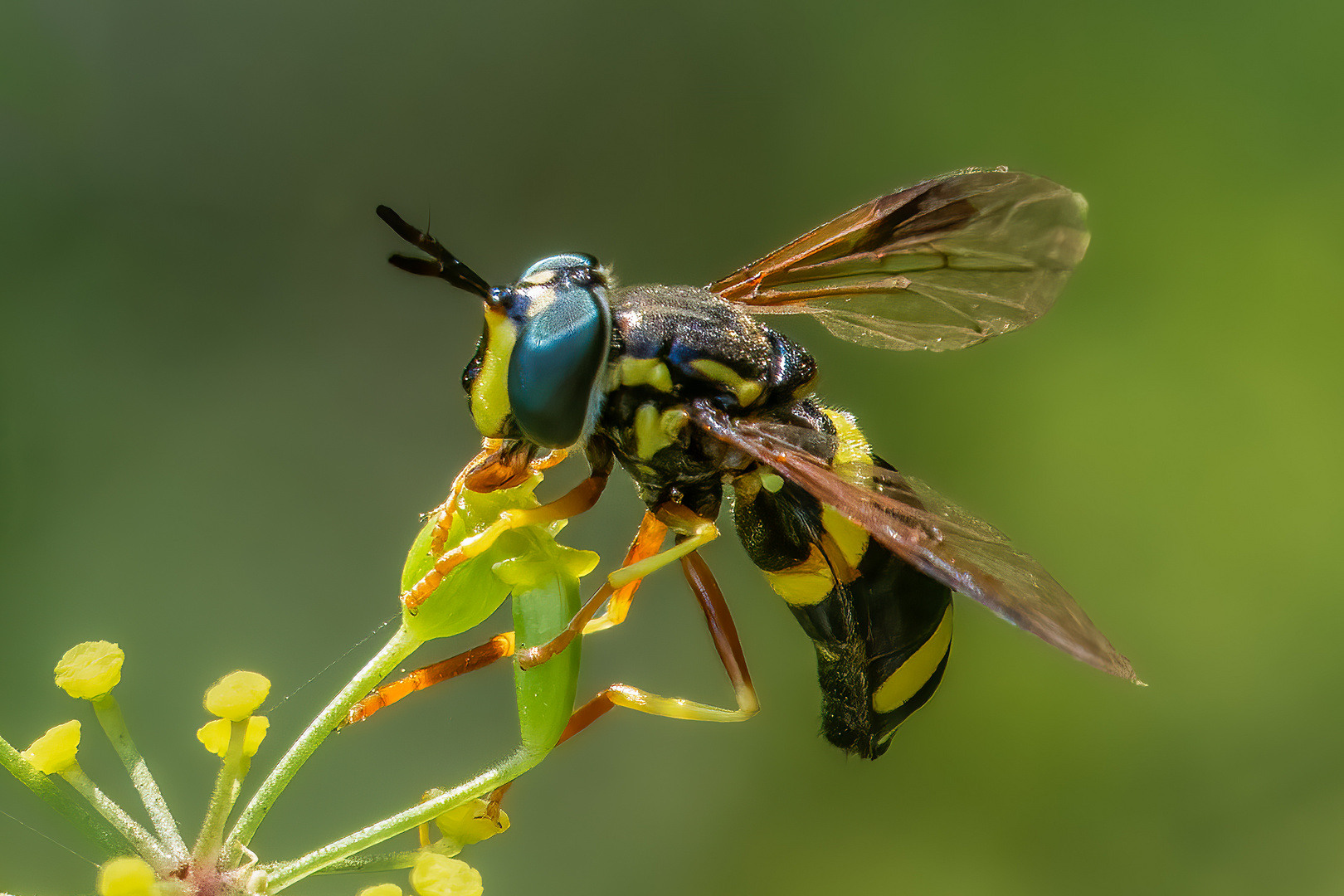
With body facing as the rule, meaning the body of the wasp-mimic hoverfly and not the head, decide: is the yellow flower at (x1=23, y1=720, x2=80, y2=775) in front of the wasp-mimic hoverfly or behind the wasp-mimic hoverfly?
in front

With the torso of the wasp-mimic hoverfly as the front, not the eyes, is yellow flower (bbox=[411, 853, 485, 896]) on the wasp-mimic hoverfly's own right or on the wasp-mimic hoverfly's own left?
on the wasp-mimic hoverfly's own left

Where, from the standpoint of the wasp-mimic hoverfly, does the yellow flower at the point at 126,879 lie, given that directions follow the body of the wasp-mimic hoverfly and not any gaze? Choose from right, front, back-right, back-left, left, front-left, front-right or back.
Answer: front-left

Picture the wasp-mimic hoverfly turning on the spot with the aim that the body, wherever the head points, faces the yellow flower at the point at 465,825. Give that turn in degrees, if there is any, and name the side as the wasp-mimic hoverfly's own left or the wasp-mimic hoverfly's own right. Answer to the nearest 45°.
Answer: approximately 45° to the wasp-mimic hoverfly's own left

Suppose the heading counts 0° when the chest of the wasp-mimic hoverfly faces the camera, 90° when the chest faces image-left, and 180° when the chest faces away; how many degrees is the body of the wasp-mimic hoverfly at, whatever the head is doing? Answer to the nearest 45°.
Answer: approximately 90°

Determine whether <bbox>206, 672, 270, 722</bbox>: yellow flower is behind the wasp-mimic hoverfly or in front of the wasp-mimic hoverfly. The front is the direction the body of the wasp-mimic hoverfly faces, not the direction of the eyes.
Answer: in front
